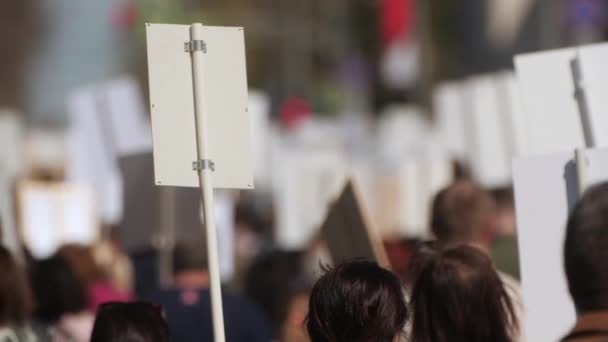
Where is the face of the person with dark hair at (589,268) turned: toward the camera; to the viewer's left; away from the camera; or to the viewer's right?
away from the camera

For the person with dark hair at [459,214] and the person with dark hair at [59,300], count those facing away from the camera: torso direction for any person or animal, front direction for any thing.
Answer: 2

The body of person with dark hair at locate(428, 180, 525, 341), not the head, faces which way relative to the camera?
away from the camera

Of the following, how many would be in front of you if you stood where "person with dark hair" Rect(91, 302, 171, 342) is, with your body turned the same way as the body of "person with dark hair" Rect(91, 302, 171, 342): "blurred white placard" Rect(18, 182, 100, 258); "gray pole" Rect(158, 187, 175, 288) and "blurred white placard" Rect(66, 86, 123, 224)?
3

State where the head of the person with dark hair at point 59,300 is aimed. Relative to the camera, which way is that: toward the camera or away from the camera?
away from the camera

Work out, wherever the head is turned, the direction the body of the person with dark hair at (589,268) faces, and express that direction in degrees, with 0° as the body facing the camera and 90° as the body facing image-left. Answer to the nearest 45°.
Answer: approximately 180°

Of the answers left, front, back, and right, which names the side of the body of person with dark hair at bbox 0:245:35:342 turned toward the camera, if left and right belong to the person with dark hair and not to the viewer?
back

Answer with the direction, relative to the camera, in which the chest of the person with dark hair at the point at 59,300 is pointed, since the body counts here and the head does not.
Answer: away from the camera

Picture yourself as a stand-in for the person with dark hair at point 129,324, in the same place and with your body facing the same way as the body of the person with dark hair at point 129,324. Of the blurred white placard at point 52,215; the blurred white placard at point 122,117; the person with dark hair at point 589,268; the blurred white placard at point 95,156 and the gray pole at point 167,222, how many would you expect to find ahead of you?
4
